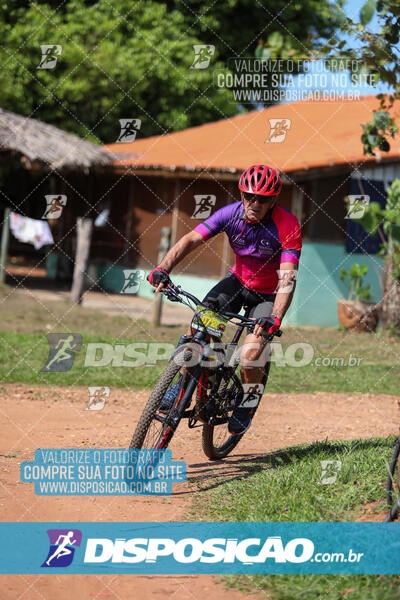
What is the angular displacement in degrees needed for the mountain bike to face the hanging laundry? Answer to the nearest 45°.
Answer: approximately 135° to its right

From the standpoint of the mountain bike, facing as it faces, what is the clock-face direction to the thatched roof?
The thatched roof is roughly at 4 o'clock from the mountain bike.

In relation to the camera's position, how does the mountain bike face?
facing the viewer and to the left of the viewer

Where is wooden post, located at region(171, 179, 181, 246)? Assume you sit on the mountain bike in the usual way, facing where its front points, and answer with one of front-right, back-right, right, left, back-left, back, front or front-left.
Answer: back-right

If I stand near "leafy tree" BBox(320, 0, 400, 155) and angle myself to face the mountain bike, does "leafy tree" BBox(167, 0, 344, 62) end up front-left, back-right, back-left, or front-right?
back-right

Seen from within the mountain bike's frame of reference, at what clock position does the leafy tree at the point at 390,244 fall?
The leafy tree is roughly at 5 o'clock from the mountain bike.

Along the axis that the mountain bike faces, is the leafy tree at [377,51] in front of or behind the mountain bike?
behind

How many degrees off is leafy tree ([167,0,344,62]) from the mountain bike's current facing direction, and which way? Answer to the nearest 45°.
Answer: approximately 135° to its right
